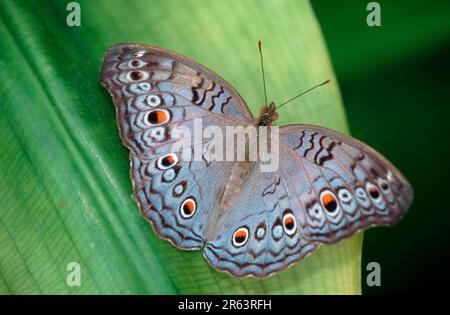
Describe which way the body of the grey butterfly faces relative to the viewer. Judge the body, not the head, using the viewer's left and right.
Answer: facing away from the viewer and to the right of the viewer
